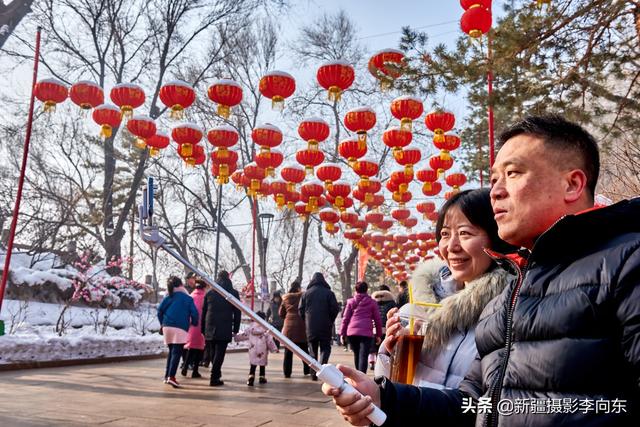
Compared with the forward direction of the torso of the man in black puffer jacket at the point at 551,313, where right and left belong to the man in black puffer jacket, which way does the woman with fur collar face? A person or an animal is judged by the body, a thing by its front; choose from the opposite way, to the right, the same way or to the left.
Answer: the same way

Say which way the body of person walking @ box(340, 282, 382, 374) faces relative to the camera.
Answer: away from the camera

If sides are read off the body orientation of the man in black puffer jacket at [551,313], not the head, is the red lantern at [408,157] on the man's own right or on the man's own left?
on the man's own right

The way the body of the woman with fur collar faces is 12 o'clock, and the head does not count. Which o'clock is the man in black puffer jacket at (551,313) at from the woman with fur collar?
The man in black puffer jacket is roughly at 10 o'clock from the woman with fur collar.

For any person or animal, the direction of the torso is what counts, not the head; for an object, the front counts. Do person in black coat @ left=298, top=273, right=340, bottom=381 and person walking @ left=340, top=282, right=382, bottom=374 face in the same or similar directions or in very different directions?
same or similar directions

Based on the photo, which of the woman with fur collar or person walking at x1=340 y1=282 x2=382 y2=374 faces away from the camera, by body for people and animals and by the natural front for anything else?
the person walking

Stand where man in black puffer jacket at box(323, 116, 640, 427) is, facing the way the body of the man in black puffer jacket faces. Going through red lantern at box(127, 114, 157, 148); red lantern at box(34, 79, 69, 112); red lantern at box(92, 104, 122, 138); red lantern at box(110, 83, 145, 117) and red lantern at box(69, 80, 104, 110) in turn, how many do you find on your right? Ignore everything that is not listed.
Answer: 5

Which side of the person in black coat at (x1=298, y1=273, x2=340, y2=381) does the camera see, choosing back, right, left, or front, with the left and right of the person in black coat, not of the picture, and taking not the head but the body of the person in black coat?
back

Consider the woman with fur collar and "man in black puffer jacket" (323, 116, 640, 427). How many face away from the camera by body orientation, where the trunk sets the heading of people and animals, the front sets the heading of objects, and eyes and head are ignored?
0

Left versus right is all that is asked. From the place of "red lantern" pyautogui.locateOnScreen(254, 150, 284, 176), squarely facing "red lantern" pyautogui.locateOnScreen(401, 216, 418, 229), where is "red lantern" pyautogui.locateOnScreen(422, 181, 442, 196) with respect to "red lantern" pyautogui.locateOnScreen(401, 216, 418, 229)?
right

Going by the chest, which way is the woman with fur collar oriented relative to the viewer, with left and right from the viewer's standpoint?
facing the viewer and to the left of the viewer

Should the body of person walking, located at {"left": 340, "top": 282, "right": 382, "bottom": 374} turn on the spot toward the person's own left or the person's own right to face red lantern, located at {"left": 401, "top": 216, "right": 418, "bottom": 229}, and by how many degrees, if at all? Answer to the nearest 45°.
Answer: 0° — they already face it

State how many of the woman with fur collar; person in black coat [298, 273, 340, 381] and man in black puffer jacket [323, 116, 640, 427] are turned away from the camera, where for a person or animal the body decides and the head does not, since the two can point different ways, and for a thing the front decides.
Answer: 1

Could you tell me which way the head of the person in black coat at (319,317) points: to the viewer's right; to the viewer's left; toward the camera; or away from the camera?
away from the camera

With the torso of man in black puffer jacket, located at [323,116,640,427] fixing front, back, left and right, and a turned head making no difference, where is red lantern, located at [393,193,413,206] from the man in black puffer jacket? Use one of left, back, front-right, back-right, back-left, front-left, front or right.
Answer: back-right

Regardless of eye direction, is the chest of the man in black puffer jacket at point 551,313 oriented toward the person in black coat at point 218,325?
no

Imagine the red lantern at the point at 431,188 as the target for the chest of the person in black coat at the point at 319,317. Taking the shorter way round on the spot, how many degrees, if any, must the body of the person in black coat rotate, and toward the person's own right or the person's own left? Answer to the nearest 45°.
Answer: approximately 45° to the person's own right
